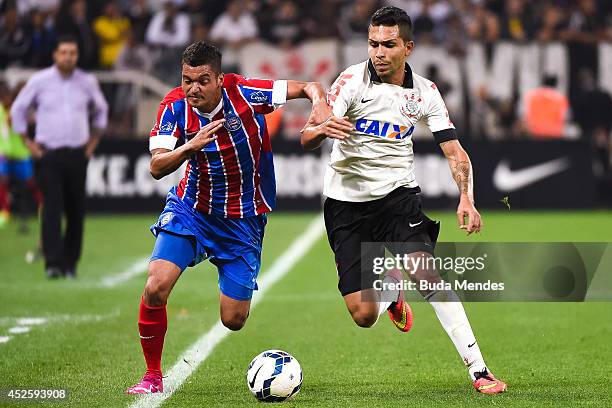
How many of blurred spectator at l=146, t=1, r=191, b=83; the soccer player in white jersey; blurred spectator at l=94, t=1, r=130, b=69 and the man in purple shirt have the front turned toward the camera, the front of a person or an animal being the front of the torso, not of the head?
4

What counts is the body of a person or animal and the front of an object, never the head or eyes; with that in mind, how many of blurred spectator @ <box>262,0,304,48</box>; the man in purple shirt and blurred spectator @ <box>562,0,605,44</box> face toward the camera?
3

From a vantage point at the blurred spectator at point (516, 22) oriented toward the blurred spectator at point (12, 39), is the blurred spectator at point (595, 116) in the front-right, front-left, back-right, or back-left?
back-left

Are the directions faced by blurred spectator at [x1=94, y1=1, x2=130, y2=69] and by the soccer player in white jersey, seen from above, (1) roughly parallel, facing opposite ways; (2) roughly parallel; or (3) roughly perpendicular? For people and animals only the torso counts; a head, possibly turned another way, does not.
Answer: roughly parallel

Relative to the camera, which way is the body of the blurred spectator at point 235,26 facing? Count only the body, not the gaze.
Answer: toward the camera

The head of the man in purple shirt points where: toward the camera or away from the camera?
toward the camera

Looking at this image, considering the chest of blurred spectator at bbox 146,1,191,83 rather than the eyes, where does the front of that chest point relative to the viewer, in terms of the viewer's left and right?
facing the viewer

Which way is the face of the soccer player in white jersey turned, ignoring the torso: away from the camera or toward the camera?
toward the camera

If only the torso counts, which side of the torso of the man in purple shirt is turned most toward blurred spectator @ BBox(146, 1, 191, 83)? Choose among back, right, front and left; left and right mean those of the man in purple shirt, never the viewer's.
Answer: back

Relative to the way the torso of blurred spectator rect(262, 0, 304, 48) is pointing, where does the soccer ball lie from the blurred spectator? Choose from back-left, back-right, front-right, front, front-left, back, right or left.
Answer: front

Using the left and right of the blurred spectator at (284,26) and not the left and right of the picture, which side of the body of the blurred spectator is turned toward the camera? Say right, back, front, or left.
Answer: front

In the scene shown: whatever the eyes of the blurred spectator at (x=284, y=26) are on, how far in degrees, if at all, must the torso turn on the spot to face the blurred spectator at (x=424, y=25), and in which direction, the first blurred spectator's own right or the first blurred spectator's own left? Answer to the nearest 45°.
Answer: approximately 90° to the first blurred spectator's own left

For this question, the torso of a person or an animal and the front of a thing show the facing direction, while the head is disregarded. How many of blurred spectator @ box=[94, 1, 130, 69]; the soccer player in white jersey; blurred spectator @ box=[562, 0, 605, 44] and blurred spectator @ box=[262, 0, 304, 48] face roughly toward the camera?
4

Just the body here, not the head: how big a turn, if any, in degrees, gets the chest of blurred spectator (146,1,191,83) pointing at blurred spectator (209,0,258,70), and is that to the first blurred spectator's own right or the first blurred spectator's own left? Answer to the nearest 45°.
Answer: approximately 90° to the first blurred spectator's own left

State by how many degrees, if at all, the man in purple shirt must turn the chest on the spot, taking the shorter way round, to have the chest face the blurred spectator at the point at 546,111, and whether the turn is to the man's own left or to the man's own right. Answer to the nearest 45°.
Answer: approximately 135° to the man's own left

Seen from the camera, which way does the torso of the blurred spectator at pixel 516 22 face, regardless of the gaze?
toward the camera

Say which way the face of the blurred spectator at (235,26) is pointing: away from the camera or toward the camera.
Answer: toward the camera
